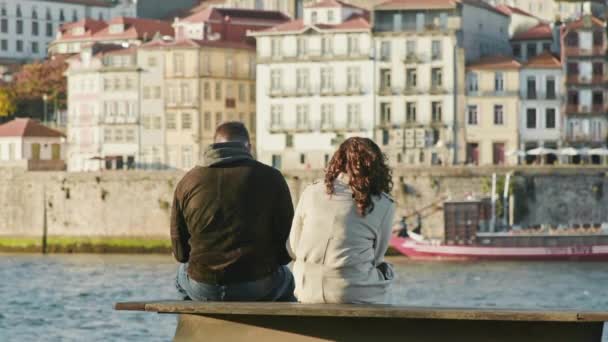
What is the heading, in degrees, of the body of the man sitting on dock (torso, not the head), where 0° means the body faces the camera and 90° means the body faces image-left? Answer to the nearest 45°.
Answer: approximately 180°

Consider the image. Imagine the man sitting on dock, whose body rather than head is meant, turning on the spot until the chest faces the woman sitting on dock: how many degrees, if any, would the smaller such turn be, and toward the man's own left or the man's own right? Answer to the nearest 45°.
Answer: approximately 135° to the man's own right

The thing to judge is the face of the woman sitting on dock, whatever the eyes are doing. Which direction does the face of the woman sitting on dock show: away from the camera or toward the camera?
away from the camera
